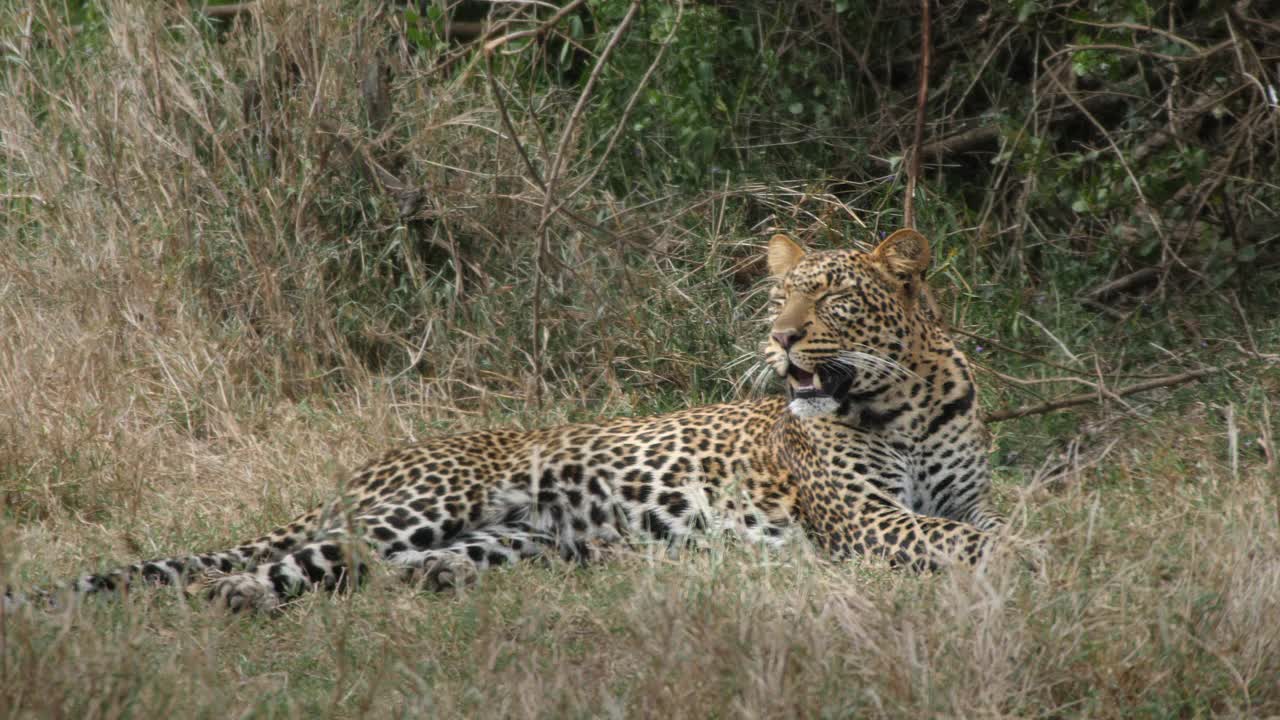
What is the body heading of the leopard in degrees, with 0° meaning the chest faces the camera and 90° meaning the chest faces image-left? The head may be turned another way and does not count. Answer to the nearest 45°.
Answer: approximately 270°

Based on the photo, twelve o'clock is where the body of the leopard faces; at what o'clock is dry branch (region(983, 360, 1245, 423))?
The dry branch is roughly at 11 o'clock from the leopard.
